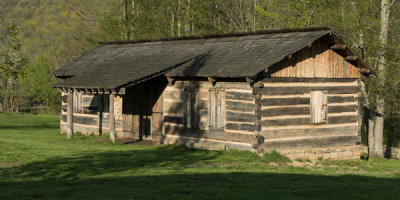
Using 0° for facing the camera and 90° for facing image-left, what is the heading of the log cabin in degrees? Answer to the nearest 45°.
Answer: approximately 45°

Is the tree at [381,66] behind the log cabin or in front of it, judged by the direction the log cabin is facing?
behind
